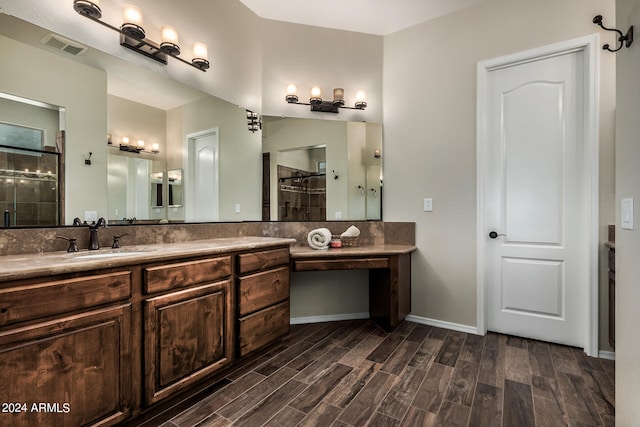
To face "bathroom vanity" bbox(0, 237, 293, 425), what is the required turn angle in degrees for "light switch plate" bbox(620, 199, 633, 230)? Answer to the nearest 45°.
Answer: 0° — it already faces it

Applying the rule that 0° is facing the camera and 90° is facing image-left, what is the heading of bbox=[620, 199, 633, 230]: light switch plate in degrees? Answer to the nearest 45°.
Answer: approximately 45°

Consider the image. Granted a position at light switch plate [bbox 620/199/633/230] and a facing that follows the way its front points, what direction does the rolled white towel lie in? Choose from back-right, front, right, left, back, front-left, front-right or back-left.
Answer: front-right

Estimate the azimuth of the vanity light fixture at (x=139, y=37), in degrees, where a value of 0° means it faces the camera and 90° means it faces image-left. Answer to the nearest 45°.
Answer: approximately 315°

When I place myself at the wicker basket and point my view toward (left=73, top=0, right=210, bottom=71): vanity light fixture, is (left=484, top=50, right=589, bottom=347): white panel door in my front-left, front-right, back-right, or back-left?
back-left

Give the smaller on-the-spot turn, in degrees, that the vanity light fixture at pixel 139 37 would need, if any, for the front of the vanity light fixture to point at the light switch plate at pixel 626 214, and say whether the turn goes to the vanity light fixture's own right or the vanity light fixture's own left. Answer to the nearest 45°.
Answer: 0° — it already faces it

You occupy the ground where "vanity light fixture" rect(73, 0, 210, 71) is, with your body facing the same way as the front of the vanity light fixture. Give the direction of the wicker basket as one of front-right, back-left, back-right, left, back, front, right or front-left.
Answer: front-left

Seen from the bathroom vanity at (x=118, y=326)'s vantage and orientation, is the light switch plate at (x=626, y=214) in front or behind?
in front

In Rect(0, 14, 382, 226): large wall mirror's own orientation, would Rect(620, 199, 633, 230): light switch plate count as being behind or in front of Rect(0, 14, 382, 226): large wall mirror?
in front

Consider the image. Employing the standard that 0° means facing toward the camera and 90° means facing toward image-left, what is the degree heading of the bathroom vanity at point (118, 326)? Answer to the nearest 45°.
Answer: approximately 315°

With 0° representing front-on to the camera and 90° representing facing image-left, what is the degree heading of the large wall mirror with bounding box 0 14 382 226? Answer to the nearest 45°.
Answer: approximately 315°

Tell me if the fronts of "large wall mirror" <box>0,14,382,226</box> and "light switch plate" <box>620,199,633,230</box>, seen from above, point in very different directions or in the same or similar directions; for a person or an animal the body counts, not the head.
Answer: very different directions

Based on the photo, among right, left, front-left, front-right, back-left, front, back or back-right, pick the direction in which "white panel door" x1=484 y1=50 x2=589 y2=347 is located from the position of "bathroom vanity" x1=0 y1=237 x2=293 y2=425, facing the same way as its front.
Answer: front-left

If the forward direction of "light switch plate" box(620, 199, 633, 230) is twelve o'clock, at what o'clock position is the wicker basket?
The wicker basket is roughly at 2 o'clock from the light switch plate.
